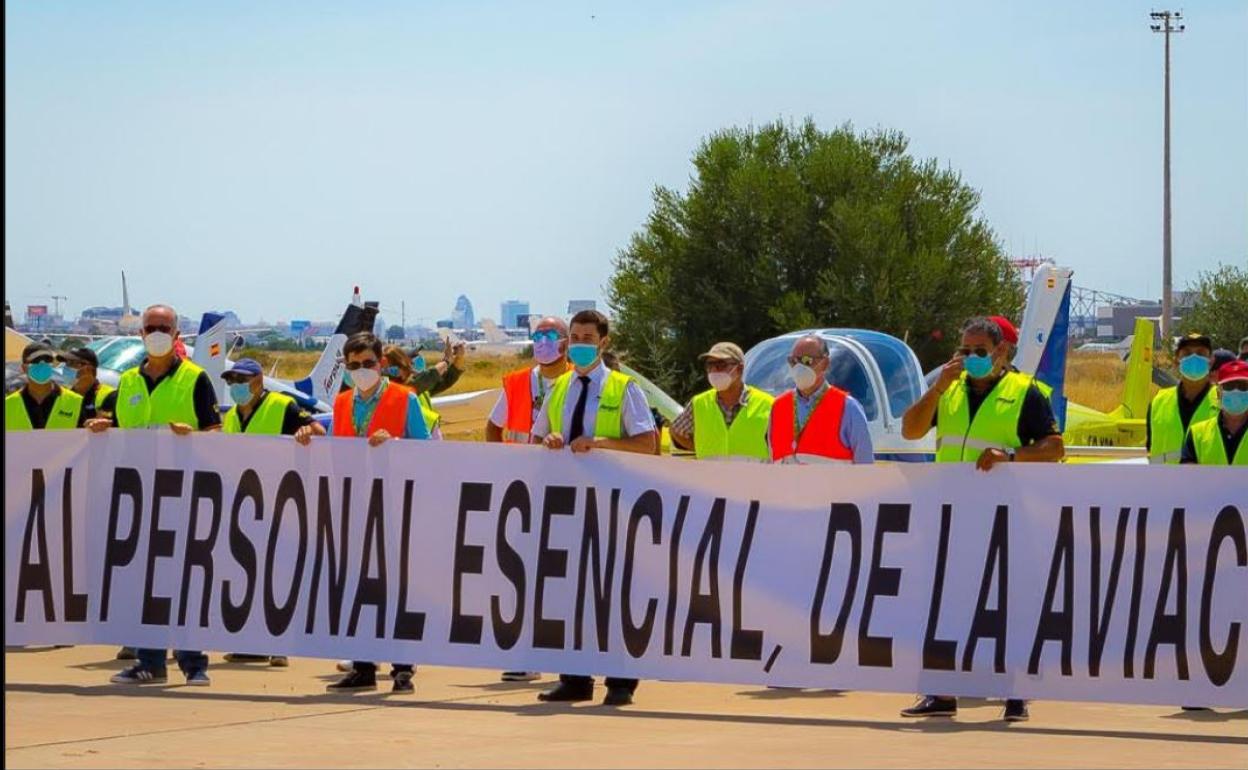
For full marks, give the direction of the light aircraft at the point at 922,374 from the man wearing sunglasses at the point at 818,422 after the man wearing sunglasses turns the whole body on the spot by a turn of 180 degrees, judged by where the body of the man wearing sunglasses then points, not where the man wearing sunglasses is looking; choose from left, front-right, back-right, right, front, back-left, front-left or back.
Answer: front-left

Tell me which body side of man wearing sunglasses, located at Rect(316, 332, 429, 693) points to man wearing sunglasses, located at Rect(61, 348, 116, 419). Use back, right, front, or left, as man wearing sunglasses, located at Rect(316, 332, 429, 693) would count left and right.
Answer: right

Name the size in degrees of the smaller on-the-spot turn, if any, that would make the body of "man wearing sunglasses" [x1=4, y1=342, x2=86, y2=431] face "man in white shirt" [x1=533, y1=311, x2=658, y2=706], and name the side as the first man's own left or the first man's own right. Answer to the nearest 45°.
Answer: approximately 45° to the first man's own left

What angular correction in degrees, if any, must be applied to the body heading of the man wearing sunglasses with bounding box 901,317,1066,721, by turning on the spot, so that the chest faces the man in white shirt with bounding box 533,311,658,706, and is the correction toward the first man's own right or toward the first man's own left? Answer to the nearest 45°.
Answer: approximately 45° to the first man's own right

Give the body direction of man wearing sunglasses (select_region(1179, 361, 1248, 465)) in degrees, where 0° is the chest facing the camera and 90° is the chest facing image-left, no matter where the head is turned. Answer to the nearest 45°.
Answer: approximately 0°

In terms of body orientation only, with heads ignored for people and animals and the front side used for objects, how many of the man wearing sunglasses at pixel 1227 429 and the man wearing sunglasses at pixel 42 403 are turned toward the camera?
2

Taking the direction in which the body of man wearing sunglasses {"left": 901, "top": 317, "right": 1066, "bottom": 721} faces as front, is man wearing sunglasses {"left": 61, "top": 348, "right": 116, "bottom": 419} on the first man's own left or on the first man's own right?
on the first man's own right
